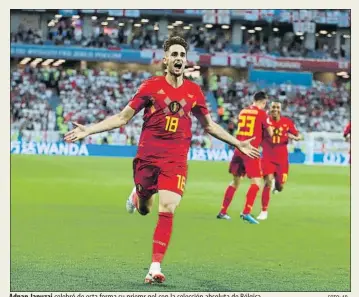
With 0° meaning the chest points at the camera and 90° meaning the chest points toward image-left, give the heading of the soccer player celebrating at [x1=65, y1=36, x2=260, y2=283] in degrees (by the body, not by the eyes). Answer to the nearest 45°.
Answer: approximately 0°

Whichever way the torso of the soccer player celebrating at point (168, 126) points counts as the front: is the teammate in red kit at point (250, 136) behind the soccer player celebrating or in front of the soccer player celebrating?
behind

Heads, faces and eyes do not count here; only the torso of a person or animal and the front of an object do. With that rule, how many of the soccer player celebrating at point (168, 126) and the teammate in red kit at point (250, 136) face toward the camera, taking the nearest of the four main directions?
1

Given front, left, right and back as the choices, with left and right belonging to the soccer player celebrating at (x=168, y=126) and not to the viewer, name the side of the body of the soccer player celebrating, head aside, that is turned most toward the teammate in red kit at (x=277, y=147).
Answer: back
